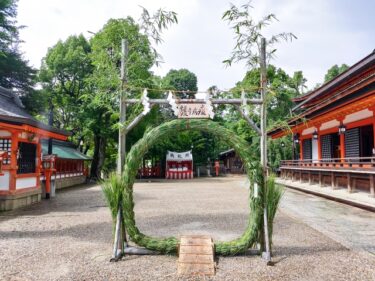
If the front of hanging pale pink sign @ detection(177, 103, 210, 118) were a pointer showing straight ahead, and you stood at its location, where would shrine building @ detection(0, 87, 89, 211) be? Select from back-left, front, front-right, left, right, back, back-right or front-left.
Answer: back-right

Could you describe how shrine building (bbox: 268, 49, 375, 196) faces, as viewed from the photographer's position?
facing the viewer and to the left of the viewer

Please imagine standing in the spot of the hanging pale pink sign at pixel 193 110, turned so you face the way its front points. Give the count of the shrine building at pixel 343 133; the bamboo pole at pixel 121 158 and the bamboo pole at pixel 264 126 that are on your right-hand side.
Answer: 1

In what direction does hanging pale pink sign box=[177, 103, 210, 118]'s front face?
toward the camera

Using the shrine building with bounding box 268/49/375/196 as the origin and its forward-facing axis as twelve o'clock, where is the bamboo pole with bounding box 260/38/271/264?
The bamboo pole is roughly at 11 o'clock from the shrine building.

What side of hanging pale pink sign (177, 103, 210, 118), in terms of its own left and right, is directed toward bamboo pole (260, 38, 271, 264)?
left

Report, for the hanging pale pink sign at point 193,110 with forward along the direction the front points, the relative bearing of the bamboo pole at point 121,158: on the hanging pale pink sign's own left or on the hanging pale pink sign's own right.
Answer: on the hanging pale pink sign's own right

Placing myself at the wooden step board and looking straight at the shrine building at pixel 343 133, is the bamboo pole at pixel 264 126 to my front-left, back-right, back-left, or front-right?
front-right

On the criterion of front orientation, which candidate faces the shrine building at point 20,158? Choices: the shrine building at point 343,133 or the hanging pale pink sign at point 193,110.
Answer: the shrine building at point 343,133

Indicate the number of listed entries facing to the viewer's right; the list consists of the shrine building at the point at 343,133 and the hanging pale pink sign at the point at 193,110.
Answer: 0

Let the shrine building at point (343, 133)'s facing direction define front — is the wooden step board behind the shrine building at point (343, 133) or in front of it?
in front

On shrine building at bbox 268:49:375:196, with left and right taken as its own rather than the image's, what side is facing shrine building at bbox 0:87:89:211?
front

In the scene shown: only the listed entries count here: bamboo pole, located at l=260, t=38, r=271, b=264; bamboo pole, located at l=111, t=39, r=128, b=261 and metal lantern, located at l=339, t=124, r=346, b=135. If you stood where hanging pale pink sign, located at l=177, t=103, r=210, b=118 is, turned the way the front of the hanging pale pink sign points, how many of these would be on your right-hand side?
1

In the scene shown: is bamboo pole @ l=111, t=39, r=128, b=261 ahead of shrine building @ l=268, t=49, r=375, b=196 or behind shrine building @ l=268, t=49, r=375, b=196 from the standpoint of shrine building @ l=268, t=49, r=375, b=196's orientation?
ahead

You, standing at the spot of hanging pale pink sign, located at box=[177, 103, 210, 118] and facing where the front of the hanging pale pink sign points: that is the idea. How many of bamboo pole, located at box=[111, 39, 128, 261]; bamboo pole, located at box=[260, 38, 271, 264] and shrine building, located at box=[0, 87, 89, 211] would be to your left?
1
